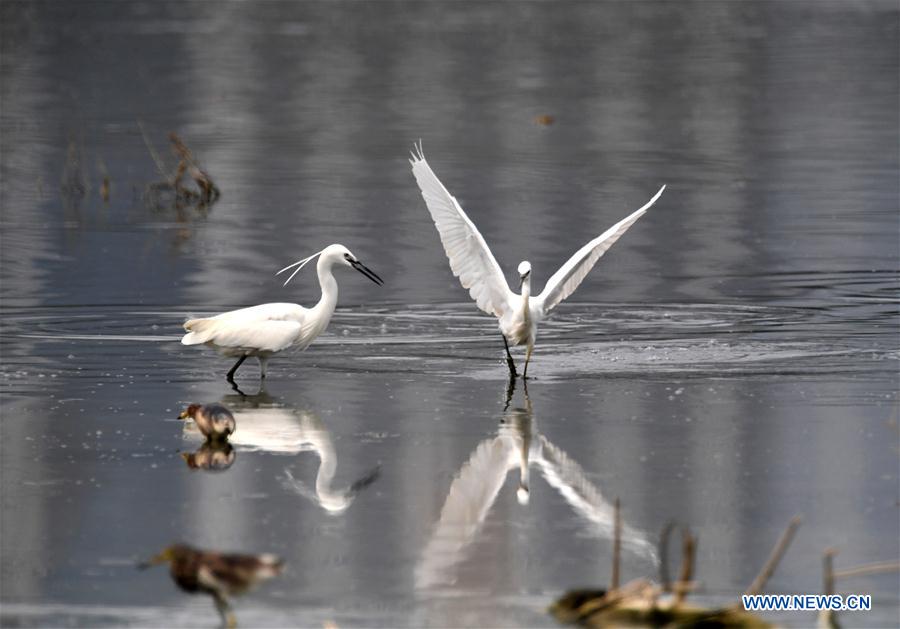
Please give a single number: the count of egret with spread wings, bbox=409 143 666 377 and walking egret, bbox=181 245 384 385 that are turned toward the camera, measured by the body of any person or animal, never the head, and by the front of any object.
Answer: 1

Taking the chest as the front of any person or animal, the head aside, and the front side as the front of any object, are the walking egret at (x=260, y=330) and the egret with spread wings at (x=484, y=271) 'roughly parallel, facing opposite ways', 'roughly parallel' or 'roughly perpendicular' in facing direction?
roughly perpendicular

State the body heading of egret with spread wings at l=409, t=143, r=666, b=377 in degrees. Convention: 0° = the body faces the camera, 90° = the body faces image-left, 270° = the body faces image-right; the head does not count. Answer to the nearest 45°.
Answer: approximately 0°

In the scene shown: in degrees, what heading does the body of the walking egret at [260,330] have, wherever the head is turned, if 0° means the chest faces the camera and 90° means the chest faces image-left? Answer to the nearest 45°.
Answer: approximately 270°

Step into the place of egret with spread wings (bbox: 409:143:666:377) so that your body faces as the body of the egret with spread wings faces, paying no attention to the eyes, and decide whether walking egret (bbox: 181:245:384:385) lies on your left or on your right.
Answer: on your right

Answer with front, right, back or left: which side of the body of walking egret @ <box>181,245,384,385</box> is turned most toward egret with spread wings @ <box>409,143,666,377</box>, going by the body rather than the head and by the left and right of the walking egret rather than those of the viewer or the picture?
front
